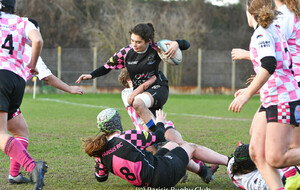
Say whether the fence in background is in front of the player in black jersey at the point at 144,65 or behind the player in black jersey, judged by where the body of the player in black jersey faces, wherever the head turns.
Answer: behind

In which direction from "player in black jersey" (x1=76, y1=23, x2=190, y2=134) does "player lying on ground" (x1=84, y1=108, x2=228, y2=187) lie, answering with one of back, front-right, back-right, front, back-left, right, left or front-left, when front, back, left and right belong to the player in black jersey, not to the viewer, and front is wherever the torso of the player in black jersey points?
front-left

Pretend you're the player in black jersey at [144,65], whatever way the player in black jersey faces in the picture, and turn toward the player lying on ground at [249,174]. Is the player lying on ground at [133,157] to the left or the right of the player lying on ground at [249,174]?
right

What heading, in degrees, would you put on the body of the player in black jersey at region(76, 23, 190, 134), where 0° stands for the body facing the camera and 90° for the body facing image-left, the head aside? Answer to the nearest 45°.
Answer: approximately 45°

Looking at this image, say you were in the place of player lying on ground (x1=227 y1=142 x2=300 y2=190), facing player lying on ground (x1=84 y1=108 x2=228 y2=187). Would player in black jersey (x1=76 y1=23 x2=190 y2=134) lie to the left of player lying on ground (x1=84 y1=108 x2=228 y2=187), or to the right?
right

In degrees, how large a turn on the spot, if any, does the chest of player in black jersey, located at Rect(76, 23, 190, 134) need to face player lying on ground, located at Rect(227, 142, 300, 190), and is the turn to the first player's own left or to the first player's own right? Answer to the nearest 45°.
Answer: approximately 90° to the first player's own left
